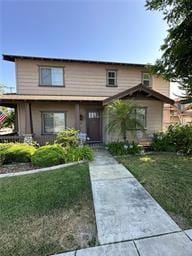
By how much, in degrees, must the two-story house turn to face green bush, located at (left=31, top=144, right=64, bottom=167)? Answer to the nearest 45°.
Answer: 0° — it already faces it

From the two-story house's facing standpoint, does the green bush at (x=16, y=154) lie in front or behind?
in front

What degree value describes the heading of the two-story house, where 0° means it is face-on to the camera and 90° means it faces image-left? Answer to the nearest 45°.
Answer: approximately 0°

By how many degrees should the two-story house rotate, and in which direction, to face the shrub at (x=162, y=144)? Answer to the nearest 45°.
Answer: approximately 45° to its left

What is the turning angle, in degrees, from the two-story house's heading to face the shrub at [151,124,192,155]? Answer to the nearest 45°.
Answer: approximately 45° to its left

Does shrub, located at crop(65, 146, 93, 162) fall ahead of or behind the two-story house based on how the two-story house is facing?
ahead
